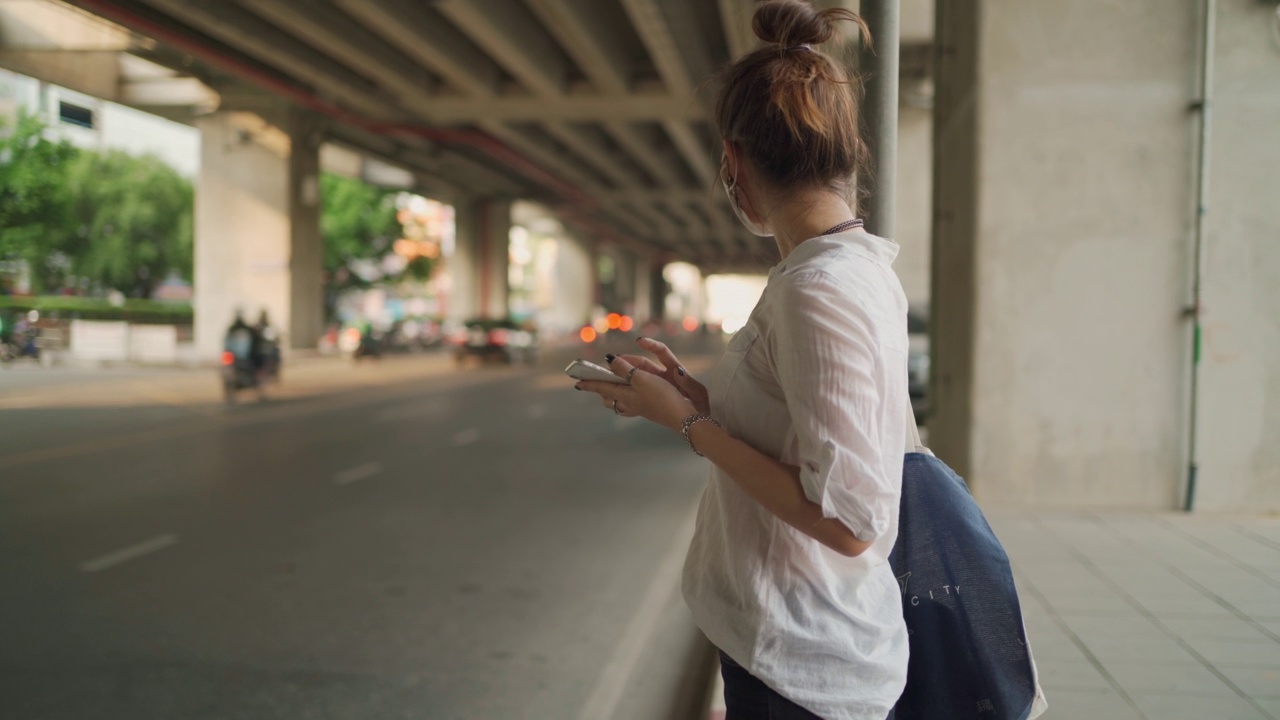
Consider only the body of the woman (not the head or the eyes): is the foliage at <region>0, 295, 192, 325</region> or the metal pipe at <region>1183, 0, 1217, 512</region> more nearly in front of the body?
the foliage

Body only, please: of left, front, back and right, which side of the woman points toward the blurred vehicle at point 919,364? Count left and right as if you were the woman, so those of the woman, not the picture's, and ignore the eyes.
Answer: right

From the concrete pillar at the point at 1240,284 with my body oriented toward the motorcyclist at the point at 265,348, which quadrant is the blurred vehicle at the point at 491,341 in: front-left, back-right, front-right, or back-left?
front-right

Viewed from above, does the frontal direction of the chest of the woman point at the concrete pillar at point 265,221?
no

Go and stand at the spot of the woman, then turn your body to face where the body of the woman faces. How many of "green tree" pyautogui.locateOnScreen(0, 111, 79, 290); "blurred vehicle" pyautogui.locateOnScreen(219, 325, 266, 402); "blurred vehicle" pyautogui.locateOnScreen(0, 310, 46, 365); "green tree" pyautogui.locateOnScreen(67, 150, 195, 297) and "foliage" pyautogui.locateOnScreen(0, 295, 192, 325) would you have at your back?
0

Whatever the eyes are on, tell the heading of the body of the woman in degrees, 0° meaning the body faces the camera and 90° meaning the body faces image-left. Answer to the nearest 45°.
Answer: approximately 90°

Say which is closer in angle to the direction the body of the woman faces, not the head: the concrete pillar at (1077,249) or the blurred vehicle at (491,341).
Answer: the blurred vehicle

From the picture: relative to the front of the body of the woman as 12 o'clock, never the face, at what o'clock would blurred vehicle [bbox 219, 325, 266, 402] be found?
The blurred vehicle is roughly at 2 o'clock from the woman.

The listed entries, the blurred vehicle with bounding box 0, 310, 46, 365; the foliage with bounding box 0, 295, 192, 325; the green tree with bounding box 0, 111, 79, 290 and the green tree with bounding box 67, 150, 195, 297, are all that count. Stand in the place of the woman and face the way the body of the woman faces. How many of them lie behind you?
0

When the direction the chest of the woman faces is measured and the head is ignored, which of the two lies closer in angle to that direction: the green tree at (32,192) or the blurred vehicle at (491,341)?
the green tree

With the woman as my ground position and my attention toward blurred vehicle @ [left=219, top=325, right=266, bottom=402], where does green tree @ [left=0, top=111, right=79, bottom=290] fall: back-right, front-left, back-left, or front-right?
front-left

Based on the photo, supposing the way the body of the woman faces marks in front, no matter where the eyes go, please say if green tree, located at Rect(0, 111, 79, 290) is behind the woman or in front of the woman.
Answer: in front

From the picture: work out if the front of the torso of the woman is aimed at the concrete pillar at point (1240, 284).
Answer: no

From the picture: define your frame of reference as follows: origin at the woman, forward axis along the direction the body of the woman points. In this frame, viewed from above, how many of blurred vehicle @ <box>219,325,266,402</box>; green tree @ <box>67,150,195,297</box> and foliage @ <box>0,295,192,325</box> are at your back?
0

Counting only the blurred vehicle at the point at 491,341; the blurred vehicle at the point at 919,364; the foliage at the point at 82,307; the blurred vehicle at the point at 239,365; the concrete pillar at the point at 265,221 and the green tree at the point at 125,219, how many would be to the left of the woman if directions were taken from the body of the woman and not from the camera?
0

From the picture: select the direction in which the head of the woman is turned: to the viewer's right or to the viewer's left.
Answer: to the viewer's left

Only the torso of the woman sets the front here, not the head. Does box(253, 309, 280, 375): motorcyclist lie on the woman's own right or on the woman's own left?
on the woman's own right

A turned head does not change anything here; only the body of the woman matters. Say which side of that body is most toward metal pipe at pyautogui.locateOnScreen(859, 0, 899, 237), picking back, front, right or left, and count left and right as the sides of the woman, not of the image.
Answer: right

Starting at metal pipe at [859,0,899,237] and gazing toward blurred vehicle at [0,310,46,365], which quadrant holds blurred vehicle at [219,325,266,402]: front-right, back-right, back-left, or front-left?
front-right
